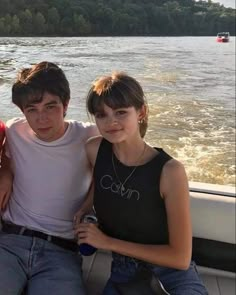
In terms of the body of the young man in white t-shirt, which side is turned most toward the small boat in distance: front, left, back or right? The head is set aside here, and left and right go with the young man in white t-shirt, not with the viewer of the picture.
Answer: back

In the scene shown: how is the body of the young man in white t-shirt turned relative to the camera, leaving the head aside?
toward the camera
